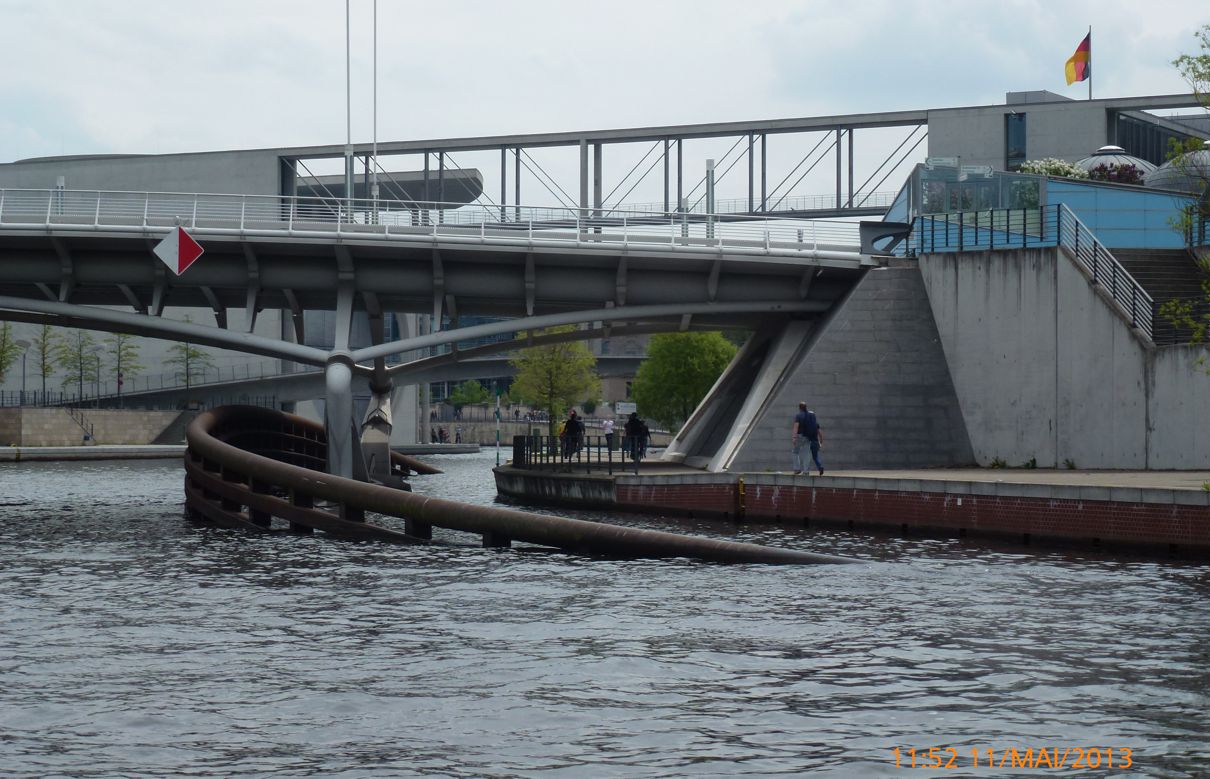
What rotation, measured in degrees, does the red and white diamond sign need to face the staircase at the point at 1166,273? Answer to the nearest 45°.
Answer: approximately 90° to its left

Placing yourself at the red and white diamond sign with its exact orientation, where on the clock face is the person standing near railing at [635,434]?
The person standing near railing is roughly at 9 o'clock from the red and white diamond sign.

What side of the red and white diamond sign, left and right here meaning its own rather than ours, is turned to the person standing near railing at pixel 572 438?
left

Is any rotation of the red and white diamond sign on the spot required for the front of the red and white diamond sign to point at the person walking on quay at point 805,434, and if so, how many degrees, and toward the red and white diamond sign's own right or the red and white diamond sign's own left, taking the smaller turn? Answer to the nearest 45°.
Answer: approximately 45° to the red and white diamond sign's own left

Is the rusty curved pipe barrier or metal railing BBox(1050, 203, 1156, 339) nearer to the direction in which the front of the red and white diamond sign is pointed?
the rusty curved pipe barrier

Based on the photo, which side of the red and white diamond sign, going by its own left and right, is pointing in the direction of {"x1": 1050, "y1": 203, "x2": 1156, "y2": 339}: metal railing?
left

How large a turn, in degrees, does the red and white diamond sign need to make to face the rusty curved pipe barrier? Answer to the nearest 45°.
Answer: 0° — it already faces it

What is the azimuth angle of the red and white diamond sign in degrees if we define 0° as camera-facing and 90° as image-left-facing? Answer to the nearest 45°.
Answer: approximately 0°

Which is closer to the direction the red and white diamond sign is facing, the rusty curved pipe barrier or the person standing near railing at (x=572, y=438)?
the rusty curved pipe barrier

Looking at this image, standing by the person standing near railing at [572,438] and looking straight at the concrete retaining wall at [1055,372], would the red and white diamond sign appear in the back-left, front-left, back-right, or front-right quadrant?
back-right
